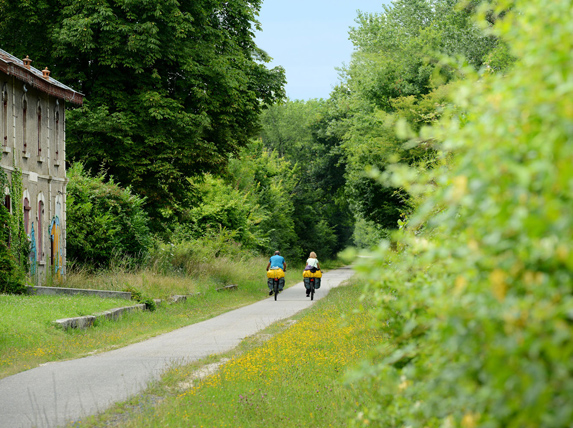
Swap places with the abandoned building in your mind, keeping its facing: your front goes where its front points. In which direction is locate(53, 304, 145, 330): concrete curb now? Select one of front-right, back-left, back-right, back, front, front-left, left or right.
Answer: front-right

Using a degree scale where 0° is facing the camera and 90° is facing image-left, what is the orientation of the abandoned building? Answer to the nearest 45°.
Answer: approximately 315°

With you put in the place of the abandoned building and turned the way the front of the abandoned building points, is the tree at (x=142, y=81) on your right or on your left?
on your left

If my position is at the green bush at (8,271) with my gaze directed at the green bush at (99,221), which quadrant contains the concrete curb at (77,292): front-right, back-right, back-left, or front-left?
back-right

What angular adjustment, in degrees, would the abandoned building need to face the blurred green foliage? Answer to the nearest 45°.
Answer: approximately 45° to its right

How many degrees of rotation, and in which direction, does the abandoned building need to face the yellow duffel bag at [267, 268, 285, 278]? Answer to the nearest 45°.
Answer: approximately 45° to its left
